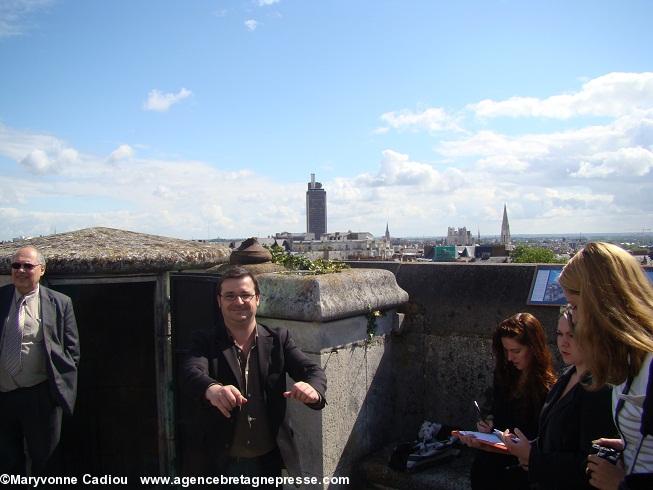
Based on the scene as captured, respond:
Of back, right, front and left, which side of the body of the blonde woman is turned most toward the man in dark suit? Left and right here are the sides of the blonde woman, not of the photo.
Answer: front

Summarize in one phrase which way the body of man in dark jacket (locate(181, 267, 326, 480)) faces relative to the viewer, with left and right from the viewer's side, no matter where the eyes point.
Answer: facing the viewer

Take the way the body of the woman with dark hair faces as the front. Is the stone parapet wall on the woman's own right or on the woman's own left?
on the woman's own right

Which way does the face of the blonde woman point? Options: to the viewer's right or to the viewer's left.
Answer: to the viewer's left

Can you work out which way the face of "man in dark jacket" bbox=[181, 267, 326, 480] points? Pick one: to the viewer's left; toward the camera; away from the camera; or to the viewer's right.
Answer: toward the camera

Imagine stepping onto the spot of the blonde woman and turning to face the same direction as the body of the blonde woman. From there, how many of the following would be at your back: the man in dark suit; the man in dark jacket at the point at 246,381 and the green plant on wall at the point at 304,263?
0

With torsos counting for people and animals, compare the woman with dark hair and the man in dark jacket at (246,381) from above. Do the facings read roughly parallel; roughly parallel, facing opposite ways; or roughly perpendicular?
roughly perpendicular

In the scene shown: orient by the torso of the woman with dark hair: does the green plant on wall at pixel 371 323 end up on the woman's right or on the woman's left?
on the woman's right

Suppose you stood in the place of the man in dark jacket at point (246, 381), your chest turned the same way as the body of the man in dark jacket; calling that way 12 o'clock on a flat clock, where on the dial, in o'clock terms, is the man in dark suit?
The man in dark suit is roughly at 4 o'clock from the man in dark jacket.

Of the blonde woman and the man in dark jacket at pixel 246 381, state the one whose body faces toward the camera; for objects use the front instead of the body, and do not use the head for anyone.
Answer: the man in dark jacket

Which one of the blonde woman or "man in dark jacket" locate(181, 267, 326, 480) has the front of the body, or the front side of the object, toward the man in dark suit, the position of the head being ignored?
the blonde woman

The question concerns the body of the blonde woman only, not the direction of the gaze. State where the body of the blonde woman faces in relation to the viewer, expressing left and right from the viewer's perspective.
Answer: facing to the left of the viewer

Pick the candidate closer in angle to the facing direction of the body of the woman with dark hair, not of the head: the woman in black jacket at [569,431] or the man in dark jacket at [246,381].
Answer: the man in dark jacket
